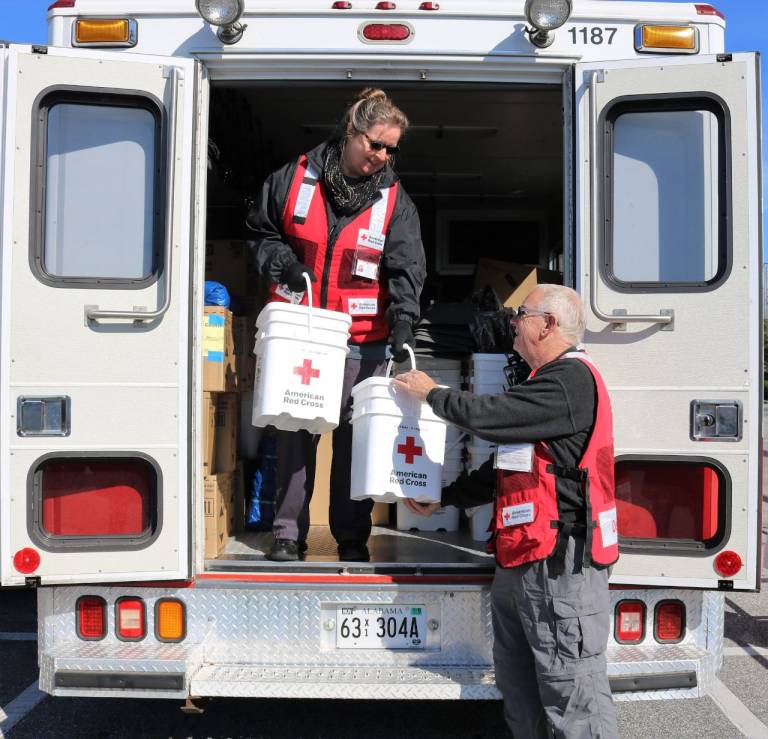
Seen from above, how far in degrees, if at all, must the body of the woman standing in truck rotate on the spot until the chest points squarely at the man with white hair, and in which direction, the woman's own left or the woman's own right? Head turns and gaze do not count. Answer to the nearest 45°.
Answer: approximately 45° to the woman's own left

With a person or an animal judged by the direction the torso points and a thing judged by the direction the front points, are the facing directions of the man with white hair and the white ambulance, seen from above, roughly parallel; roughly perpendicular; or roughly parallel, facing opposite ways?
roughly perpendicular

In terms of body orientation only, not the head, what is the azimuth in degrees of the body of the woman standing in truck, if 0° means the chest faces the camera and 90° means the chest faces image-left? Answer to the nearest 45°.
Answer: approximately 0°

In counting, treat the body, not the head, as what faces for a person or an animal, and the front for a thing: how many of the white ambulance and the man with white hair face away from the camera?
1

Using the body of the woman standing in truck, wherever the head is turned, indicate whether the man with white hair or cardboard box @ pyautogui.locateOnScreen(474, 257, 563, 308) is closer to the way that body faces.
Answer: the man with white hair

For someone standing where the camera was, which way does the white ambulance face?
facing away from the viewer

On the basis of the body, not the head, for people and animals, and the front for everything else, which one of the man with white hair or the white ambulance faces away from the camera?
the white ambulance

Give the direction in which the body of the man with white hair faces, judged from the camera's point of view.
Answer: to the viewer's left

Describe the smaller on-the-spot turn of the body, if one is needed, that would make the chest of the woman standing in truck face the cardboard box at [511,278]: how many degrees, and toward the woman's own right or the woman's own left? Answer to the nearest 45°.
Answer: approximately 135° to the woman's own left

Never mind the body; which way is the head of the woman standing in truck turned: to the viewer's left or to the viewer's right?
to the viewer's right

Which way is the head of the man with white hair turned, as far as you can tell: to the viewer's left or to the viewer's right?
to the viewer's left
